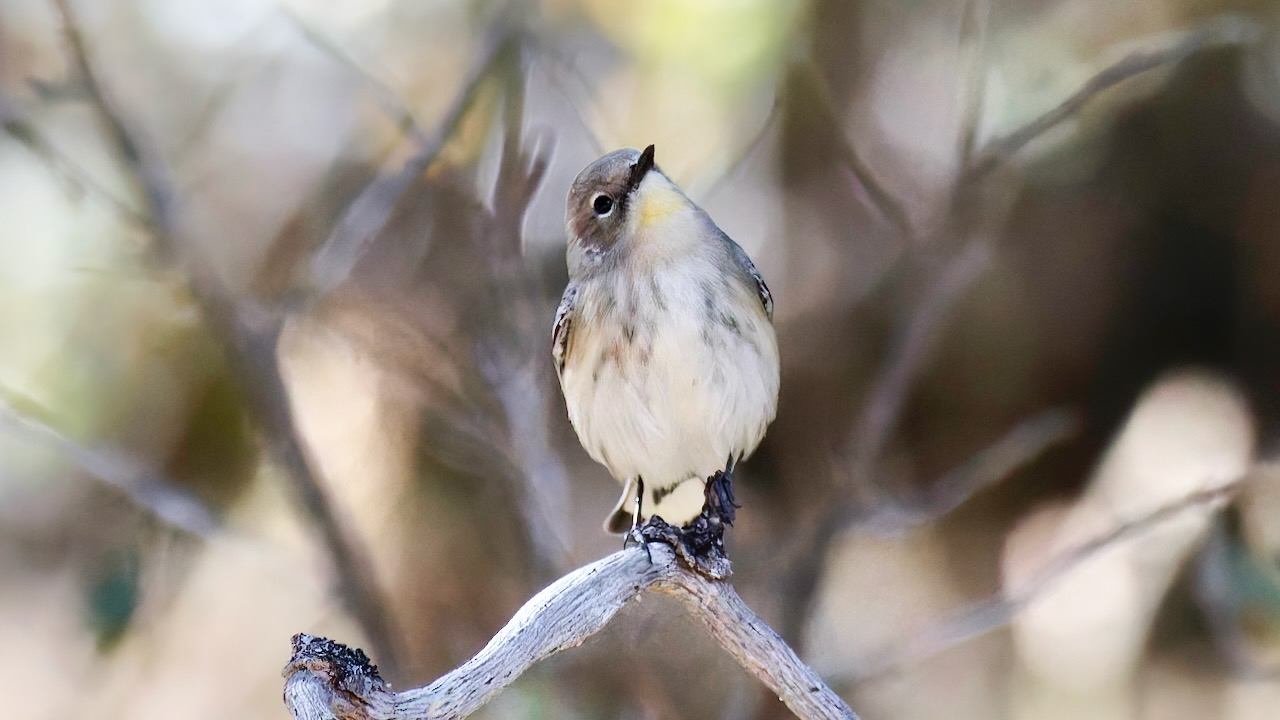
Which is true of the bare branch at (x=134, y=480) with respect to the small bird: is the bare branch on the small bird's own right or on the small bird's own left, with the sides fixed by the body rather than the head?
on the small bird's own right

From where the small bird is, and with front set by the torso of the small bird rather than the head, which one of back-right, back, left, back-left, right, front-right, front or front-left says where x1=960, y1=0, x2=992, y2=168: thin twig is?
back-left

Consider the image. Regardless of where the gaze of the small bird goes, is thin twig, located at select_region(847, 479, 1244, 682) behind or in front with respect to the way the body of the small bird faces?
behind

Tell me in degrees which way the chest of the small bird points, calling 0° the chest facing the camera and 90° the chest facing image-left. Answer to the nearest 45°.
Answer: approximately 0°

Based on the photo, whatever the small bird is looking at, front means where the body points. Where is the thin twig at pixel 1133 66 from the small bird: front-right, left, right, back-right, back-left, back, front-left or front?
back-left

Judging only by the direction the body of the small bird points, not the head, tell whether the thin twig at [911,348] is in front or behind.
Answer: behind
